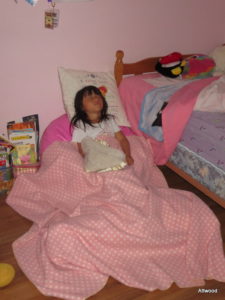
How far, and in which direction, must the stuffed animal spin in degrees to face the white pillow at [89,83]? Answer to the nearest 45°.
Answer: approximately 90° to its right

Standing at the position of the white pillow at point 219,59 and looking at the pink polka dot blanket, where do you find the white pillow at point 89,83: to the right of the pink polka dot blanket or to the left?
right

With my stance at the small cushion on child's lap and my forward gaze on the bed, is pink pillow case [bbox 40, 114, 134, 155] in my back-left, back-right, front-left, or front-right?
back-left

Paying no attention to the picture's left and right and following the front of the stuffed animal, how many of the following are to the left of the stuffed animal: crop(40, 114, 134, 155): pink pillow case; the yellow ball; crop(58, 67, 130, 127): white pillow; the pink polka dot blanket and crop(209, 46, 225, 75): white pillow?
1

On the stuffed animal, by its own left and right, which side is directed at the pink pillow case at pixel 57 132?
right

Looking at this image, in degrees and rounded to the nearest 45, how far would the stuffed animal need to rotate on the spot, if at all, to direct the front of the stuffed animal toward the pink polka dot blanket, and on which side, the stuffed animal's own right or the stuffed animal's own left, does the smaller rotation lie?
approximately 45° to the stuffed animal's own right

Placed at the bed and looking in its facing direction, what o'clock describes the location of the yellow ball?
The yellow ball is roughly at 3 o'clock from the bed.

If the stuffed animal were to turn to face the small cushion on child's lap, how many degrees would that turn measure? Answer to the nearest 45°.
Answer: approximately 90° to its right

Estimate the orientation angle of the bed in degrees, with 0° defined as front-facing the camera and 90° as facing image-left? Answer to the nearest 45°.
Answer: approximately 315°

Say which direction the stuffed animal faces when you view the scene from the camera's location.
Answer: facing the viewer and to the right of the viewer
